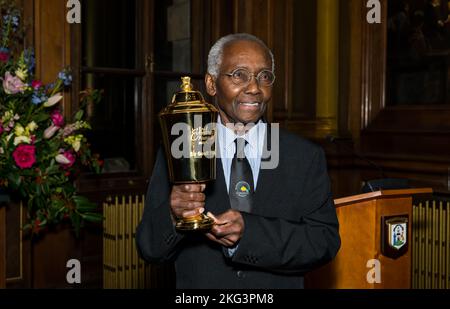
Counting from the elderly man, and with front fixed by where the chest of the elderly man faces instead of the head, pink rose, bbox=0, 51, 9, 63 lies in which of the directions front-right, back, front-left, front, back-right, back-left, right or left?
back-right

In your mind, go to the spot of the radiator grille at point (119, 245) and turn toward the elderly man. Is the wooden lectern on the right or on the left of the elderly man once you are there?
left

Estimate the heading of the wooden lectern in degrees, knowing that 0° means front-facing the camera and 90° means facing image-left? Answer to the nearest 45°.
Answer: approximately 315°

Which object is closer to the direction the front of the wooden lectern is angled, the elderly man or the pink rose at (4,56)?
the elderly man

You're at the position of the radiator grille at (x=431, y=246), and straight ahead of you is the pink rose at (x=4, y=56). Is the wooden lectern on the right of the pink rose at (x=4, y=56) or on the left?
left

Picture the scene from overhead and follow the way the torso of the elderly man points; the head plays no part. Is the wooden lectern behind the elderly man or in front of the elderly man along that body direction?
behind

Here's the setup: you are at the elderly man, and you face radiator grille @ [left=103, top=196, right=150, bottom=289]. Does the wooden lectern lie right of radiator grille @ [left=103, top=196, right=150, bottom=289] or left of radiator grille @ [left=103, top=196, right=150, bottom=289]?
right

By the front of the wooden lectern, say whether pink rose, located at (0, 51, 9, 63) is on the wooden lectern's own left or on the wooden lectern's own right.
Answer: on the wooden lectern's own right

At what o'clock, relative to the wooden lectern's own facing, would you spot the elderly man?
The elderly man is roughly at 2 o'clock from the wooden lectern.

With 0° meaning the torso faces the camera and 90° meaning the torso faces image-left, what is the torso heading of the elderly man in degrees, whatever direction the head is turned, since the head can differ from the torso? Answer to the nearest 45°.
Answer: approximately 0°

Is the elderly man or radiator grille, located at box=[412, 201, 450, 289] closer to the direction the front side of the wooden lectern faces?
the elderly man
